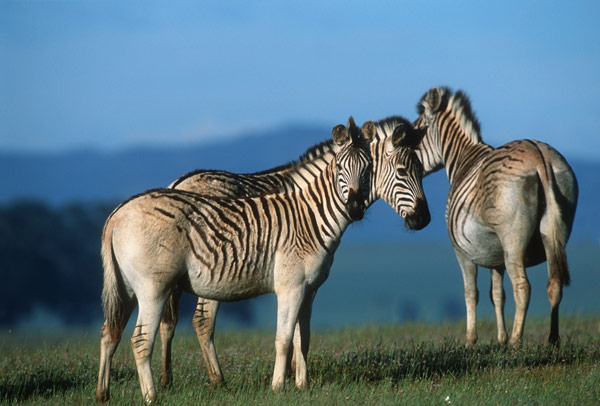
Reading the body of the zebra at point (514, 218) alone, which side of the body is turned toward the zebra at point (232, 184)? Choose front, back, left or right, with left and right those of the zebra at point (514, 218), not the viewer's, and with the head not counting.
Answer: left

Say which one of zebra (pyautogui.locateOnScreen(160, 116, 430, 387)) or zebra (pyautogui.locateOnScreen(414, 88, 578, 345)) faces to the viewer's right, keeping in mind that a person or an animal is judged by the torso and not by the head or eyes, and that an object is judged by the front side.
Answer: zebra (pyautogui.locateOnScreen(160, 116, 430, 387))

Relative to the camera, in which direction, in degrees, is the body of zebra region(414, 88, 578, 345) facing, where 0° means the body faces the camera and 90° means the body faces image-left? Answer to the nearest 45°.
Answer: approximately 135°

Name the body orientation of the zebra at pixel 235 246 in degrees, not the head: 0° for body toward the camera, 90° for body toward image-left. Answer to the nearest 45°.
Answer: approximately 270°

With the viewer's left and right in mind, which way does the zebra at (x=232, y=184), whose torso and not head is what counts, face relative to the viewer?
facing to the right of the viewer

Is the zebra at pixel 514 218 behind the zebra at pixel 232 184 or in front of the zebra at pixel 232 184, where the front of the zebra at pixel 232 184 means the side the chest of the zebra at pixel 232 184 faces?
in front

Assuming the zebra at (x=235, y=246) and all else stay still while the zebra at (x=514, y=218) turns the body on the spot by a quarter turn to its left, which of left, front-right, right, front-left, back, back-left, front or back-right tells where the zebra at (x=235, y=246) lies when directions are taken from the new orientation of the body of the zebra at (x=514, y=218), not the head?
front
